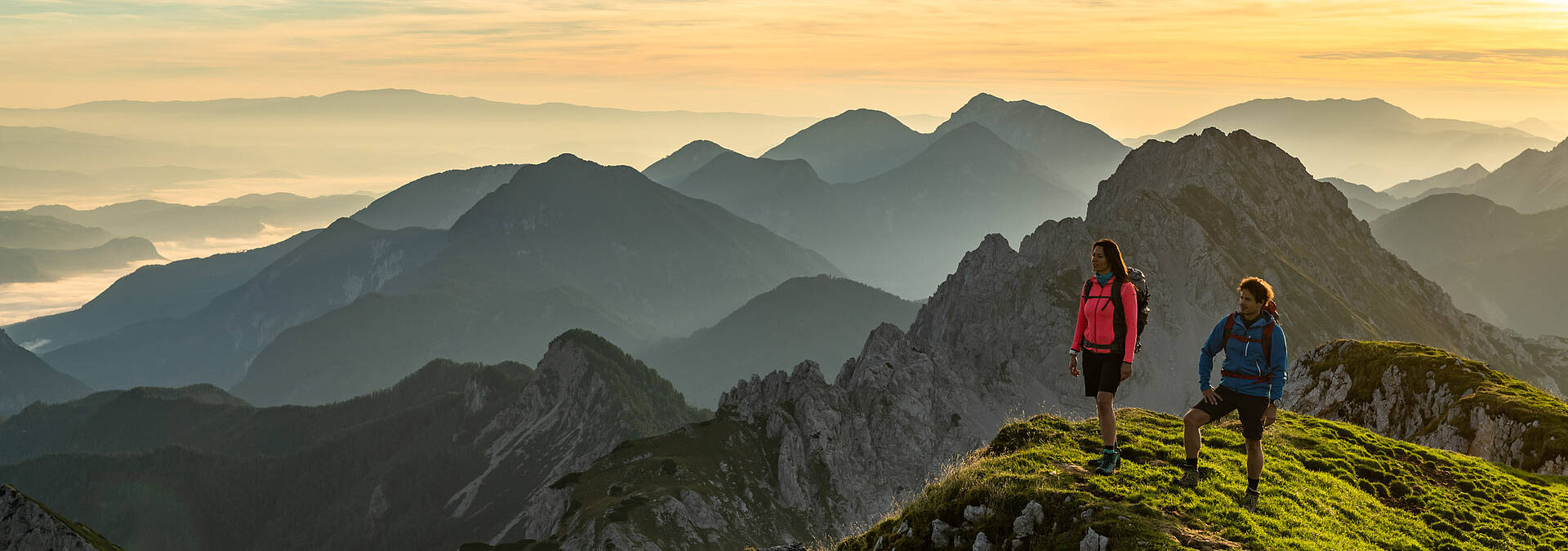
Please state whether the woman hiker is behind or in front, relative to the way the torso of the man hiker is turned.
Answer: in front

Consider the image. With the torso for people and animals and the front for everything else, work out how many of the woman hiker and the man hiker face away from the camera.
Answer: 0

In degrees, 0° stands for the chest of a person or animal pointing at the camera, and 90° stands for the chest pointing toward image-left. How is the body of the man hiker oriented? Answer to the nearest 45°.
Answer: approximately 45°
